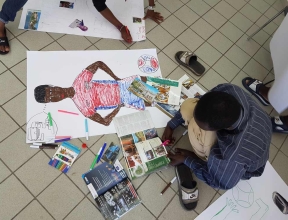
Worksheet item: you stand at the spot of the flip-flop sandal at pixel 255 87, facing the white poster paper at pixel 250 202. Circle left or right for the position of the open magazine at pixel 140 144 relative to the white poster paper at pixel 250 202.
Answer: right

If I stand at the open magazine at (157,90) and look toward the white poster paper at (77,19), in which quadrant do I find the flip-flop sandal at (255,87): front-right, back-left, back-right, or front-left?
back-right

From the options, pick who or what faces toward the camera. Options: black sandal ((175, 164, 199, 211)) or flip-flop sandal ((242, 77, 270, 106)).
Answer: the black sandal

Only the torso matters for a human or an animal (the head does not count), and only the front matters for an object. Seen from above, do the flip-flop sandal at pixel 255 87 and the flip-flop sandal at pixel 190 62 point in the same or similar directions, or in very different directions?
same or similar directions

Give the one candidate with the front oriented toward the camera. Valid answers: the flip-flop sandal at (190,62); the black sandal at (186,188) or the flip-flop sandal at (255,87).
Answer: the black sandal

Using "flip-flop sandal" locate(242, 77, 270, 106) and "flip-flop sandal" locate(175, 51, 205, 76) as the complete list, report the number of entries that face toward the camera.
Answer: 0

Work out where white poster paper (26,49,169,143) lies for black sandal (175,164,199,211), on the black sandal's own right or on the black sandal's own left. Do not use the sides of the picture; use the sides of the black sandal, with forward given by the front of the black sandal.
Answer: on the black sandal's own right

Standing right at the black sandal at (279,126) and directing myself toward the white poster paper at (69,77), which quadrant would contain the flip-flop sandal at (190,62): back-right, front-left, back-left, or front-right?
front-right

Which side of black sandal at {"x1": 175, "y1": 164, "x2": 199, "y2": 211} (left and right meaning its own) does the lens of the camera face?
front

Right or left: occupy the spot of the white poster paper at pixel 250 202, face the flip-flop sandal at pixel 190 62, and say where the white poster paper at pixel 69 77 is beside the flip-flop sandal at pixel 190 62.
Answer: left

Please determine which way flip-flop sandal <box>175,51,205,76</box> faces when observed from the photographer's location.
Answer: facing away from the viewer and to the left of the viewer

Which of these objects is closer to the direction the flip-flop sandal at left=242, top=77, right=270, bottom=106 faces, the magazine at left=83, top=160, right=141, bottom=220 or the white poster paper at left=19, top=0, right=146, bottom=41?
the white poster paper

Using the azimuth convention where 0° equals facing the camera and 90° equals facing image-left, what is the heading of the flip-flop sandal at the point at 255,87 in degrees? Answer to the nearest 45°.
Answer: approximately 135°

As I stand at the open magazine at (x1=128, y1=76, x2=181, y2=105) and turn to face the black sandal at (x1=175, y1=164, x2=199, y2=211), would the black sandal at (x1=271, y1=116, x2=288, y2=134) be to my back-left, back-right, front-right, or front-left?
front-left
